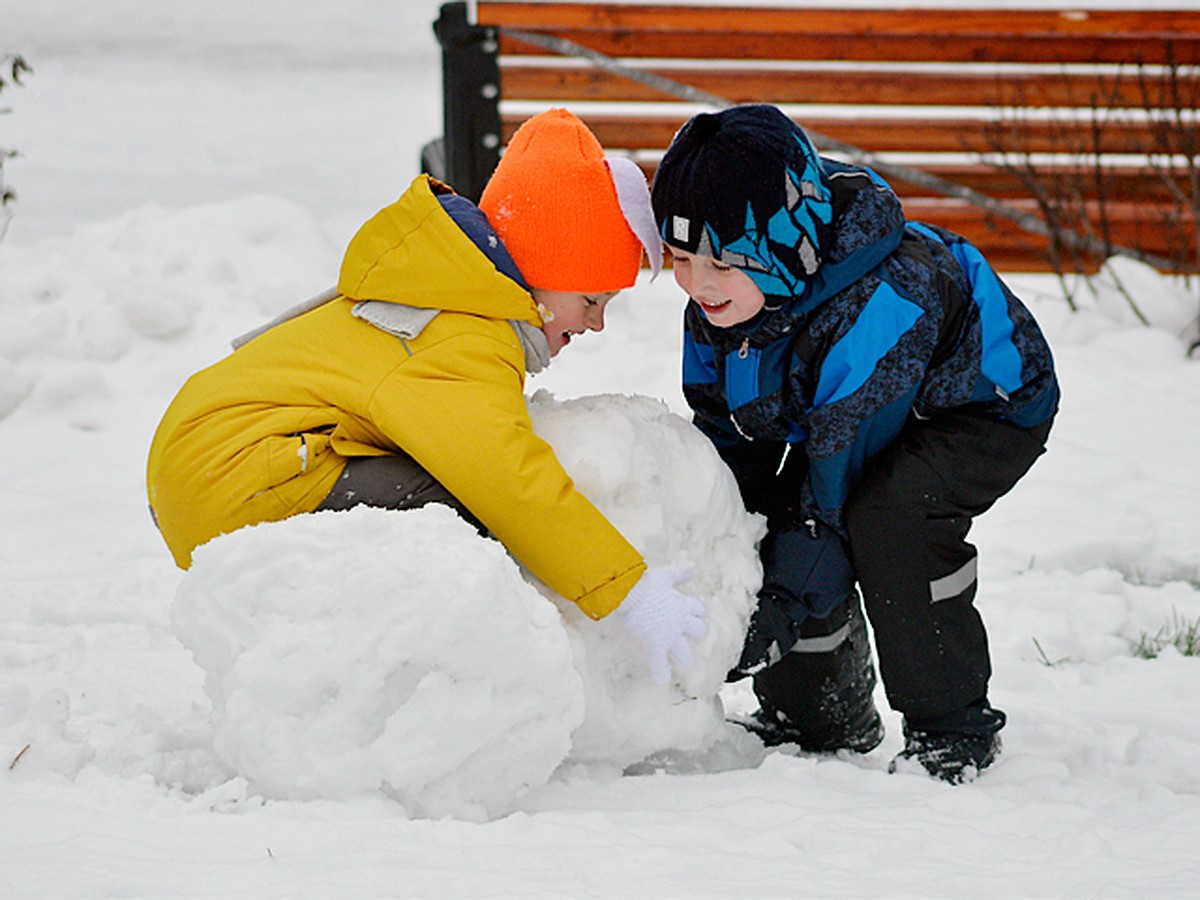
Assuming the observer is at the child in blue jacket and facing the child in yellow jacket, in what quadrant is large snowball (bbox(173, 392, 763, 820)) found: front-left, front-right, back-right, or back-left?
front-left

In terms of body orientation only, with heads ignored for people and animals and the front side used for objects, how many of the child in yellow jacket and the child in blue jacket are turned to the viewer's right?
1

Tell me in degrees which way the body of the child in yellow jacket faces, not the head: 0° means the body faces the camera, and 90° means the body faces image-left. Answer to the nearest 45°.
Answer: approximately 270°

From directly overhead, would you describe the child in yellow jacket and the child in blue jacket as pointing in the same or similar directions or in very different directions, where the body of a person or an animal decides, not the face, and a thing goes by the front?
very different directions

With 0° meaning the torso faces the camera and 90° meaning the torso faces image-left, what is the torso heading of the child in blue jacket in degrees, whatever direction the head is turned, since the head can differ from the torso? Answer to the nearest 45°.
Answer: approximately 45°

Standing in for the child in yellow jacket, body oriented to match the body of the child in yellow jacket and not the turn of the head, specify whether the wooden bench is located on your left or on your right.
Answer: on your left

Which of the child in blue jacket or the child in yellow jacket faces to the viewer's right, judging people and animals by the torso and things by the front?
the child in yellow jacket

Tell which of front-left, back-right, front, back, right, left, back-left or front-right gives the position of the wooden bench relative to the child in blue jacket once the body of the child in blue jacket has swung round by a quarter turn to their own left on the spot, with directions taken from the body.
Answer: back-left

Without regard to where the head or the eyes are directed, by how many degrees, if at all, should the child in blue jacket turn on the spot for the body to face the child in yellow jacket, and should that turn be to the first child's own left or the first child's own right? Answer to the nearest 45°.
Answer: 0° — they already face them

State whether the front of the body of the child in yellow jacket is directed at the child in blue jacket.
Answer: yes
